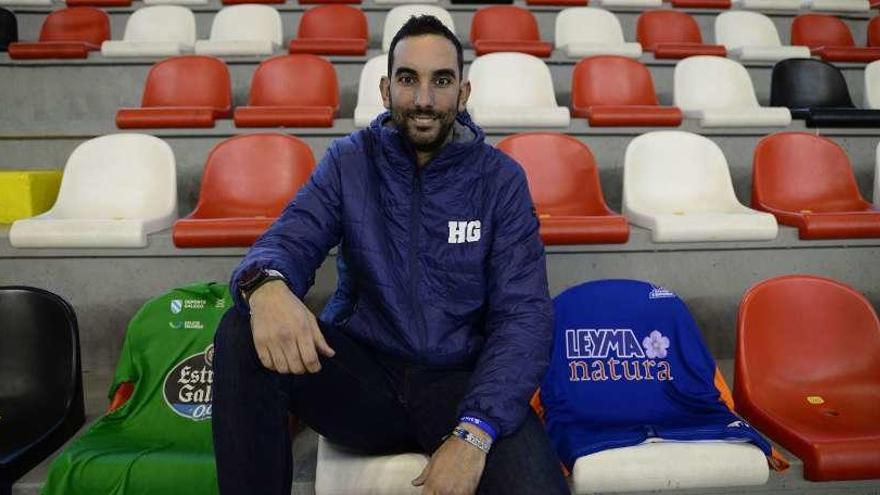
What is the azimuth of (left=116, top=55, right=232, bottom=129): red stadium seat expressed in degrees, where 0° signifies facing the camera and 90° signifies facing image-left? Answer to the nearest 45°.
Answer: approximately 45°

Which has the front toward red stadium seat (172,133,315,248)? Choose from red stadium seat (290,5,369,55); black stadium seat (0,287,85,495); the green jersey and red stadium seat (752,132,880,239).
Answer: red stadium seat (290,5,369,55)

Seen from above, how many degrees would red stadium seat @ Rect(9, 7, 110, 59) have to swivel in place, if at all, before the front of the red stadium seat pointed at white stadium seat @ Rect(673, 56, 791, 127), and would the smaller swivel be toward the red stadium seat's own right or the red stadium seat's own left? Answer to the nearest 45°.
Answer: approximately 90° to the red stadium seat's own left

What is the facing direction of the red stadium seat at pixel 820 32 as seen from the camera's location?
facing the viewer and to the right of the viewer

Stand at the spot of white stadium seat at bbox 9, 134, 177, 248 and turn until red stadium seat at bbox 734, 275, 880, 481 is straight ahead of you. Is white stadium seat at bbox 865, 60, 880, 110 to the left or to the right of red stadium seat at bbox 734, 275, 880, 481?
left

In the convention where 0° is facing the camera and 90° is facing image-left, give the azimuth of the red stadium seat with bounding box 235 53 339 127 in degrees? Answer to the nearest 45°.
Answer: approximately 0°

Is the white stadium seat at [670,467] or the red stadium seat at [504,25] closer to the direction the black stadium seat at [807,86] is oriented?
the white stadium seat

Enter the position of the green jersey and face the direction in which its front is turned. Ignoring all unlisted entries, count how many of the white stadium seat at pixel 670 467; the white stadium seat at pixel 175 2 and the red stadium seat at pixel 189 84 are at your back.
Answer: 2

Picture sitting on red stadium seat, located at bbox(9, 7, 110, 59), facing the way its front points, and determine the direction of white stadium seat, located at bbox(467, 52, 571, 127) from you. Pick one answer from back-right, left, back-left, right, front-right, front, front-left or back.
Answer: left

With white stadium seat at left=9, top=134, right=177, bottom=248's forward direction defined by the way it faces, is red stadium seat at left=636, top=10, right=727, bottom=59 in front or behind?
behind

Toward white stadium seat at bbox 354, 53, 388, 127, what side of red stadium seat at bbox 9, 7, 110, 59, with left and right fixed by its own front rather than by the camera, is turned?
left
